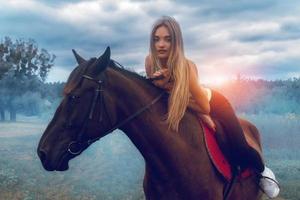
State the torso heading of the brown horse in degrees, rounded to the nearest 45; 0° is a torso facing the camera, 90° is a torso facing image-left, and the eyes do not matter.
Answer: approximately 45°

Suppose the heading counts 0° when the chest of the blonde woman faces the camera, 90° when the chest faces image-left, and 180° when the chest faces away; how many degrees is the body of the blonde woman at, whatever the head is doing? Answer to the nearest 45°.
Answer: approximately 45°
